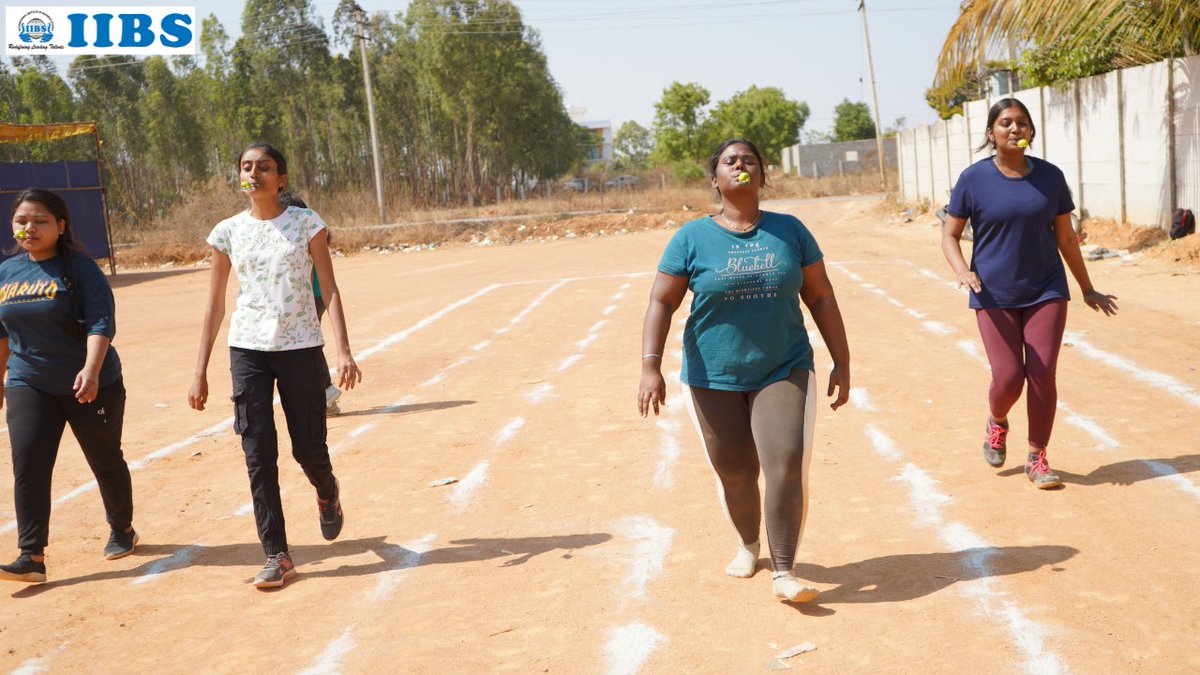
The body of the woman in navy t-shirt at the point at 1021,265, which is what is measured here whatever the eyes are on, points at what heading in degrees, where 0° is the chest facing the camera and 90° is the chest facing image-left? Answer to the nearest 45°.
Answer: approximately 0°

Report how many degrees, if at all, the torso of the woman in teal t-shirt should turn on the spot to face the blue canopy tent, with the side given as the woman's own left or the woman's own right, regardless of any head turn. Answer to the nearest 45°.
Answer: approximately 135° to the woman's own right

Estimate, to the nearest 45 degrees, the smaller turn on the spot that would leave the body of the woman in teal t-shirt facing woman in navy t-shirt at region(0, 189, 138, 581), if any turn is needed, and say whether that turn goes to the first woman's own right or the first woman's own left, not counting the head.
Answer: approximately 90° to the first woman's own right

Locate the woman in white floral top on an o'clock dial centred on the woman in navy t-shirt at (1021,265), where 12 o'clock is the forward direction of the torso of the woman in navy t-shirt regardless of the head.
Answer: The woman in white floral top is roughly at 2 o'clock from the woman in navy t-shirt.

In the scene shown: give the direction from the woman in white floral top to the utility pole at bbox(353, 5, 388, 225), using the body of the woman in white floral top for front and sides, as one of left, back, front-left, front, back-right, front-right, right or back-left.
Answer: back

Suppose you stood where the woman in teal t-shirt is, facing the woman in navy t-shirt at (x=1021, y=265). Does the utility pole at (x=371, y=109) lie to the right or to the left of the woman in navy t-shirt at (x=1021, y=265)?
left

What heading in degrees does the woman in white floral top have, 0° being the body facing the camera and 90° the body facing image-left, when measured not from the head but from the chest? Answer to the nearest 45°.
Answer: approximately 0°

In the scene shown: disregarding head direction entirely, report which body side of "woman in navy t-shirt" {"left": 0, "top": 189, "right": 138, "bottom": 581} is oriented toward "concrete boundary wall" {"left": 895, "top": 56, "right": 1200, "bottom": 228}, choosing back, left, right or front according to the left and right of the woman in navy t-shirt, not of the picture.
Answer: back

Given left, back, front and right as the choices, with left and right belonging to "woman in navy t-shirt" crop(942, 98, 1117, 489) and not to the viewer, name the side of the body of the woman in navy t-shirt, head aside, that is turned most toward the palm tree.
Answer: back

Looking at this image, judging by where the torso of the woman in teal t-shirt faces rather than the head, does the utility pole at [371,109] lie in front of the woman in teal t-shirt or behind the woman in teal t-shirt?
behind

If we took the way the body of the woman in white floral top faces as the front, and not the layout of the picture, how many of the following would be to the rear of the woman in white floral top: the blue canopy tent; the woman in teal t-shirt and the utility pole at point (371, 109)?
2

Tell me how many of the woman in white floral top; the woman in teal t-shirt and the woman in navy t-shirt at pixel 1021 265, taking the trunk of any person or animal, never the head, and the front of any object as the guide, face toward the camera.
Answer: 3
